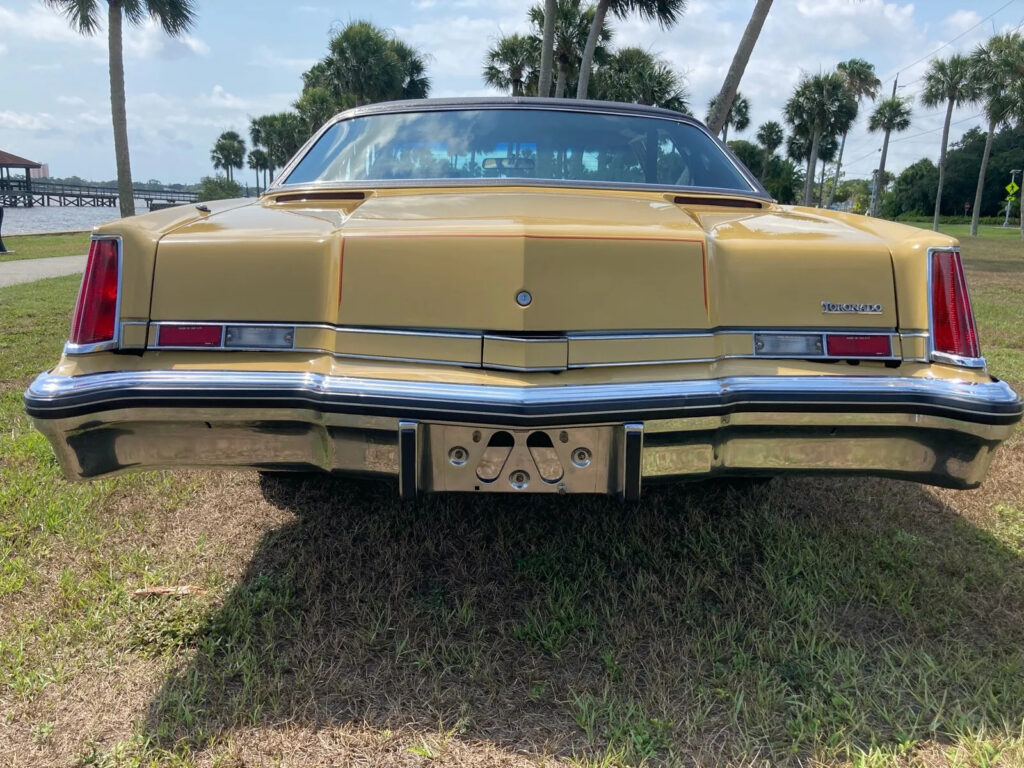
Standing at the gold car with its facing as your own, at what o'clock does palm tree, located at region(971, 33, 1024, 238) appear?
The palm tree is roughly at 1 o'clock from the gold car.

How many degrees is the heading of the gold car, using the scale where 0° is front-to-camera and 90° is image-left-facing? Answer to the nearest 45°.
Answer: approximately 180°

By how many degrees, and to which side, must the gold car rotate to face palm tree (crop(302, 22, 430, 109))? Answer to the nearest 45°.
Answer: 0° — it already faces it

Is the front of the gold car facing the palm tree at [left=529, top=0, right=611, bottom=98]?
yes

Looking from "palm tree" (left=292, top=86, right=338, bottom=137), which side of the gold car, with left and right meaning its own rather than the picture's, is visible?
front

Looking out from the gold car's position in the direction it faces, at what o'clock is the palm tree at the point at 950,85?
The palm tree is roughly at 1 o'clock from the gold car.

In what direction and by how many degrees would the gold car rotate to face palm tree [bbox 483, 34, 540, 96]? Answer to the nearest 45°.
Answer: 0° — it already faces it

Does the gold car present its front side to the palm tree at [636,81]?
yes

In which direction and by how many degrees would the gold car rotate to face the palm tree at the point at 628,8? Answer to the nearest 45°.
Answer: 0° — it already faces it
